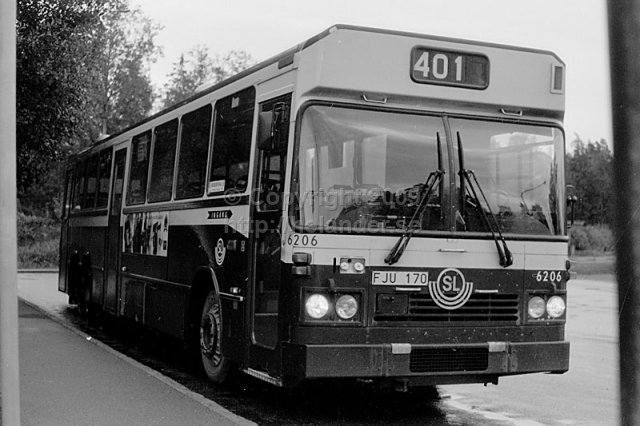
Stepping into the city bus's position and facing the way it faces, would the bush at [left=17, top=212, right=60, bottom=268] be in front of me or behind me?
behind

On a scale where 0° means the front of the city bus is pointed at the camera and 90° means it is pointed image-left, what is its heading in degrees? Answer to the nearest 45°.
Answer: approximately 315°

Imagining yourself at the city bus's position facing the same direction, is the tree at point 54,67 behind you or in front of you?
behind
